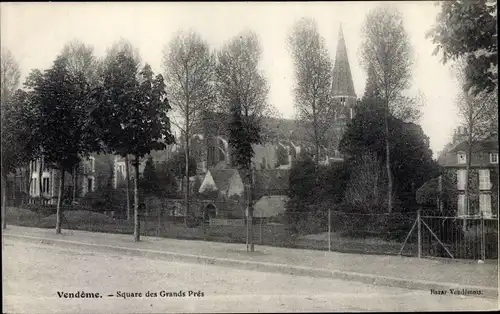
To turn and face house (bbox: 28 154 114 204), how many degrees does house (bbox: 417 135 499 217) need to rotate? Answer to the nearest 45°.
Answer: approximately 90° to its right

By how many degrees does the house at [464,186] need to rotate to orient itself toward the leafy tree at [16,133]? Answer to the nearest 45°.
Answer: approximately 45° to its right

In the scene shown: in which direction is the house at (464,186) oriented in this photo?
toward the camera

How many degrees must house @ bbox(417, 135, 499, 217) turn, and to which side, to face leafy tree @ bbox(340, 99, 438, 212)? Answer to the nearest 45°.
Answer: approximately 45° to its right
